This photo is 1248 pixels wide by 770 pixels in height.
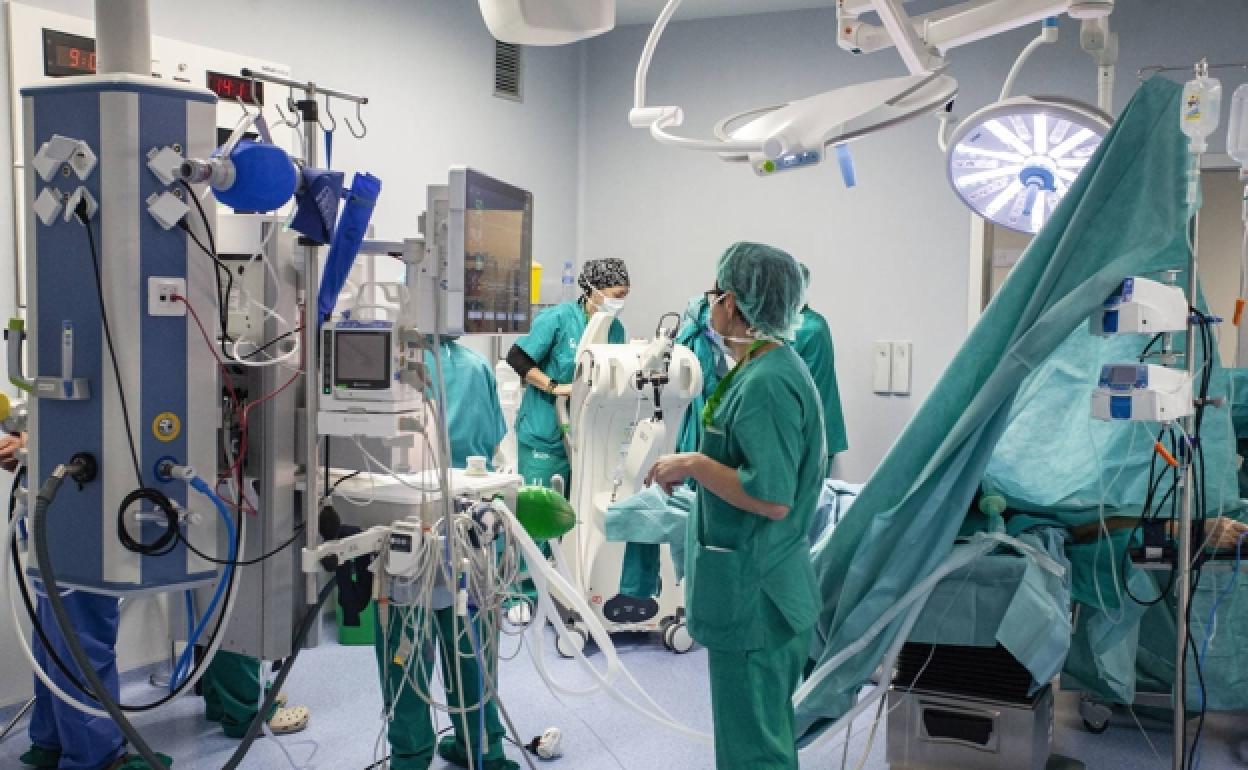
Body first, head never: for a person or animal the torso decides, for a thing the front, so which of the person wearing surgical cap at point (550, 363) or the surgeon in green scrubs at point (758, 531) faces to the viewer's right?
the person wearing surgical cap

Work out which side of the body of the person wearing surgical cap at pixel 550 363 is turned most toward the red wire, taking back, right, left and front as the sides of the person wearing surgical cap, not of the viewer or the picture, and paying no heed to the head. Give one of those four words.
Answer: right

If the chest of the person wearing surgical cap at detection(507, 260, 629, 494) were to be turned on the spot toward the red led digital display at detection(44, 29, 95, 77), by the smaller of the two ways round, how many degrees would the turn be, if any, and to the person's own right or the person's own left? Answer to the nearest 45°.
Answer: approximately 135° to the person's own right

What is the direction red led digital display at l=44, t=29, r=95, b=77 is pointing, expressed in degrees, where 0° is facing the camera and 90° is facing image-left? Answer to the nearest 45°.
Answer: approximately 315°

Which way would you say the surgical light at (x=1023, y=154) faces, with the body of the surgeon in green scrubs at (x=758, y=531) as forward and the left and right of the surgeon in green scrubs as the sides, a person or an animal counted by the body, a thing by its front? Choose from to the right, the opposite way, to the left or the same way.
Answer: to the left

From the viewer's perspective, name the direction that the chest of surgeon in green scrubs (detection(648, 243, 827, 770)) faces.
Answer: to the viewer's left

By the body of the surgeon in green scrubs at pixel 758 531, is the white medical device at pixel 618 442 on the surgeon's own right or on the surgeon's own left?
on the surgeon's own right

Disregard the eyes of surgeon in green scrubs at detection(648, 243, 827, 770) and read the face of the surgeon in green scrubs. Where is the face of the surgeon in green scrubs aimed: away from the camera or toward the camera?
away from the camera

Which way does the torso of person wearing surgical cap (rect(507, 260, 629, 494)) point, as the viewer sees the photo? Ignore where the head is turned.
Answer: to the viewer's right

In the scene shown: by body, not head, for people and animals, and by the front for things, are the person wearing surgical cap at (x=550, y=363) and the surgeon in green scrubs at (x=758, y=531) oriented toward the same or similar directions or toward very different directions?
very different directions
